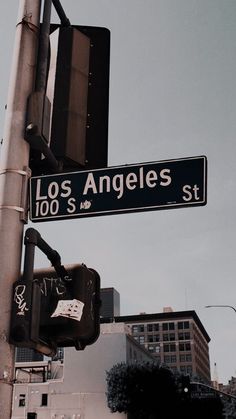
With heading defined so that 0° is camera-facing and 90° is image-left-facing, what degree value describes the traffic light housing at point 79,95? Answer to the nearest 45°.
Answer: approximately 225°
